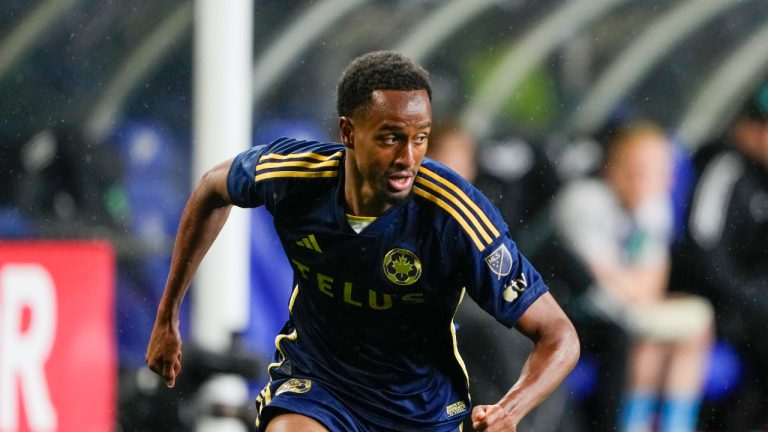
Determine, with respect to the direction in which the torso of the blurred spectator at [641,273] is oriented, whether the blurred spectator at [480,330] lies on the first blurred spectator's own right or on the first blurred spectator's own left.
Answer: on the first blurred spectator's own right

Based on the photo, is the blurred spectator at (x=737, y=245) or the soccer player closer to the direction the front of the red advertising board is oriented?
the soccer player

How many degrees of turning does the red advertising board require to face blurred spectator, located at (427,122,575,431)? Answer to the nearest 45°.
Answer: approximately 90° to its left

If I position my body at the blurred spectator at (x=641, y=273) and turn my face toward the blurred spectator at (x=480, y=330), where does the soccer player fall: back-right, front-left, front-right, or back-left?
front-left

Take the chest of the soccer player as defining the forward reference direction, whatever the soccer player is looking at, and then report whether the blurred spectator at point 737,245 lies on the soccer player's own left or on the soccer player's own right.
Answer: on the soccer player's own left

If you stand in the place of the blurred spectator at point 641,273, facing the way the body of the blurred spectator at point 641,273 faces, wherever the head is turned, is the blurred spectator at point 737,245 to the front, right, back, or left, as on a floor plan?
left

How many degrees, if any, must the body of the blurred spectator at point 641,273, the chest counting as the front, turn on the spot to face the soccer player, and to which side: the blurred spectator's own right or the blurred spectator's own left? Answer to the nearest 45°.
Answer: approximately 45° to the blurred spectator's own right

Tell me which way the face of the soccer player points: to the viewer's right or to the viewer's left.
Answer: to the viewer's right

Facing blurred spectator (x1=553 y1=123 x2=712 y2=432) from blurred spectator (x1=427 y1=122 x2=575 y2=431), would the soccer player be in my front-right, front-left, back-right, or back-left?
back-right

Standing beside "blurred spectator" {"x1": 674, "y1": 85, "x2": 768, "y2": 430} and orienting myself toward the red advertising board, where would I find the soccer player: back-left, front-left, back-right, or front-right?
front-left

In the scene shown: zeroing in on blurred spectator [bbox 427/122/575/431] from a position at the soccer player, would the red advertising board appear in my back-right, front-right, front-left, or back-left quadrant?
front-left

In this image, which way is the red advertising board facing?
toward the camera
